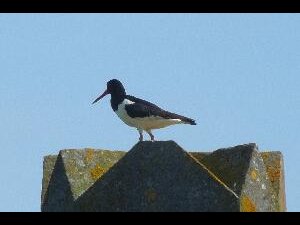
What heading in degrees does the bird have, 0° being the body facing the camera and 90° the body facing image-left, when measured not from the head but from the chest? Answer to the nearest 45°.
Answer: approximately 90°
